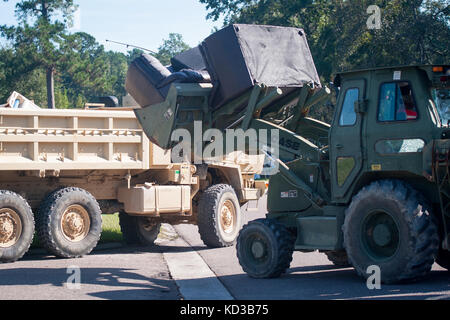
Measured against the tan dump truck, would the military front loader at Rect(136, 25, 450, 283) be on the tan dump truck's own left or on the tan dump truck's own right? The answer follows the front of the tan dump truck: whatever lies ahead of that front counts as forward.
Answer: on the tan dump truck's own right

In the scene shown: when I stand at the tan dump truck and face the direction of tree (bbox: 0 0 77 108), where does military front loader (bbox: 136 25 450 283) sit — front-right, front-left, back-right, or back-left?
back-right

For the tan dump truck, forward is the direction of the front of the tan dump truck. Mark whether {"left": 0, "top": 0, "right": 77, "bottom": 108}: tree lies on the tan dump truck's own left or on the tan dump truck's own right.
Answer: on the tan dump truck's own left

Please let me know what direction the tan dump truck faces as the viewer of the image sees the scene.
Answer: facing away from the viewer and to the right of the viewer
